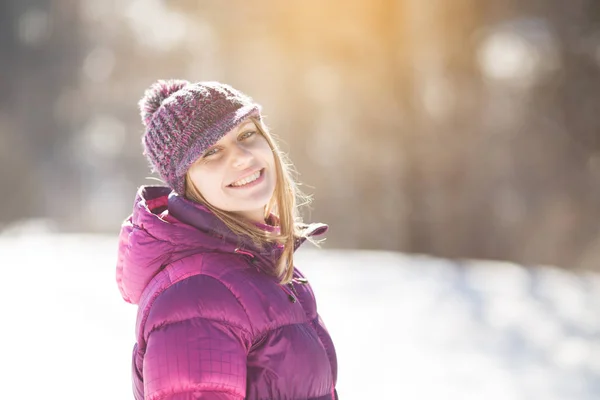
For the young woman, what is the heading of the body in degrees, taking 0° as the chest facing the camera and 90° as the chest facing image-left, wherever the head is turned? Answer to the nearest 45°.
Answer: approximately 315°
